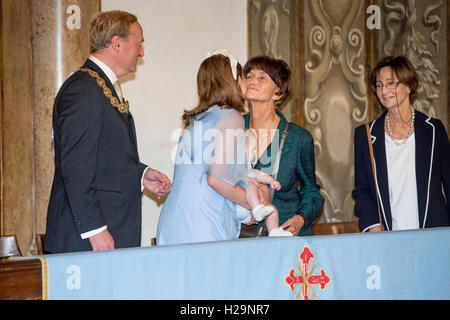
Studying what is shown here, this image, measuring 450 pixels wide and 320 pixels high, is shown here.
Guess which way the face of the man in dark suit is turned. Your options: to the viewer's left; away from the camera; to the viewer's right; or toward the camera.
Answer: to the viewer's right

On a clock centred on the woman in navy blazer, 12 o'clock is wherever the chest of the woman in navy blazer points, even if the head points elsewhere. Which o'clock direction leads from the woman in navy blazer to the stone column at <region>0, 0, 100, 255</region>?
The stone column is roughly at 3 o'clock from the woman in navy blazer.

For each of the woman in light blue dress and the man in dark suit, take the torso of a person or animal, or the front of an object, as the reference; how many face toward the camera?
0

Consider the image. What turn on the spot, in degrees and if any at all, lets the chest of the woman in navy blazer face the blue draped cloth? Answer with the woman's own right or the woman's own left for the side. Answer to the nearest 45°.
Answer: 0° — they already face it

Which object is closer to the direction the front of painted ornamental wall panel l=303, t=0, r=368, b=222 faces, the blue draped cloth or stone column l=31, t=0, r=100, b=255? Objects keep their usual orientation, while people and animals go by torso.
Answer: the blue draped cloth

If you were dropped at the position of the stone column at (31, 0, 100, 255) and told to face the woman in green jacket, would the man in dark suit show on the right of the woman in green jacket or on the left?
right

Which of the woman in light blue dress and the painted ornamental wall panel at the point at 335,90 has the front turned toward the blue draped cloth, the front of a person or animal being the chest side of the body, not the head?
the painted ornamental wall panel

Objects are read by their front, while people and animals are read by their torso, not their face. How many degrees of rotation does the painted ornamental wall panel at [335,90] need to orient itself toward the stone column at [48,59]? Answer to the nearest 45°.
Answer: approximately 45° to its right

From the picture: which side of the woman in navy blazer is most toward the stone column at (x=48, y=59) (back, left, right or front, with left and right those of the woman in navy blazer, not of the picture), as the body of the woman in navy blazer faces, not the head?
right
